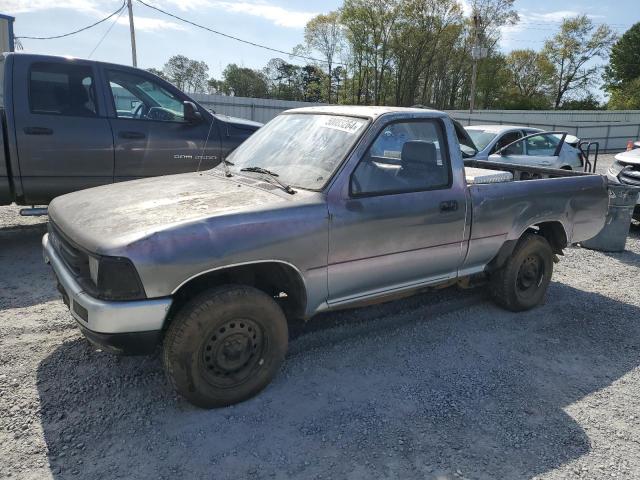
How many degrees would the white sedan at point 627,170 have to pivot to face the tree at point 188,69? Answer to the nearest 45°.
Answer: approximately 90° to its right

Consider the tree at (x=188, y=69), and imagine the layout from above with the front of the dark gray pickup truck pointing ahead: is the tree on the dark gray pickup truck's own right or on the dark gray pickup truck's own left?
on the dark gray pickup truck's own left

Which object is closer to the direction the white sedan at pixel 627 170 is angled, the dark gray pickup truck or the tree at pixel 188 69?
the dark gray pickup truck

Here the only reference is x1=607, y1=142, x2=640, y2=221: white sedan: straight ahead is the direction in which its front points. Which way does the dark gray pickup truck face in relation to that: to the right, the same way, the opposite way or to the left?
the opposite way

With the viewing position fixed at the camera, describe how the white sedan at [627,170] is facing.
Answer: facing the viewer and to the left of the viewer

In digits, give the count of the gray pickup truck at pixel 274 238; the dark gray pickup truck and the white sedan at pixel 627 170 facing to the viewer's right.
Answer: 1

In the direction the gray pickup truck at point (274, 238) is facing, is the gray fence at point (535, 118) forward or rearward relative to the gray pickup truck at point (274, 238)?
rearward

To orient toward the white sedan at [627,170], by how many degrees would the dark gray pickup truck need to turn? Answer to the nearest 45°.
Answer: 0° — it already faces it

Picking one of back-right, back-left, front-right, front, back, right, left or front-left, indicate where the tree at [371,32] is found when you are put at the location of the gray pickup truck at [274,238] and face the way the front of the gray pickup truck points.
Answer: back-right

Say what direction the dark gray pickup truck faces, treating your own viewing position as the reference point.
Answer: facing to the right of the viewer

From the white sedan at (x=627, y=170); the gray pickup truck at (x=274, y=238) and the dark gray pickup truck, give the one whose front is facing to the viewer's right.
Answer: the dark gray pickup truck

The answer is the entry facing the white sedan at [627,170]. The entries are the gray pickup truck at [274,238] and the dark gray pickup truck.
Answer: the dark gray pickup truck

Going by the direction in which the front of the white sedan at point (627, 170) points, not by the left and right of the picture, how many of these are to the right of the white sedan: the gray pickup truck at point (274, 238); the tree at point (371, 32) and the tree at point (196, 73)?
2

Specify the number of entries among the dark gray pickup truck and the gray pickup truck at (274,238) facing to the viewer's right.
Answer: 1
